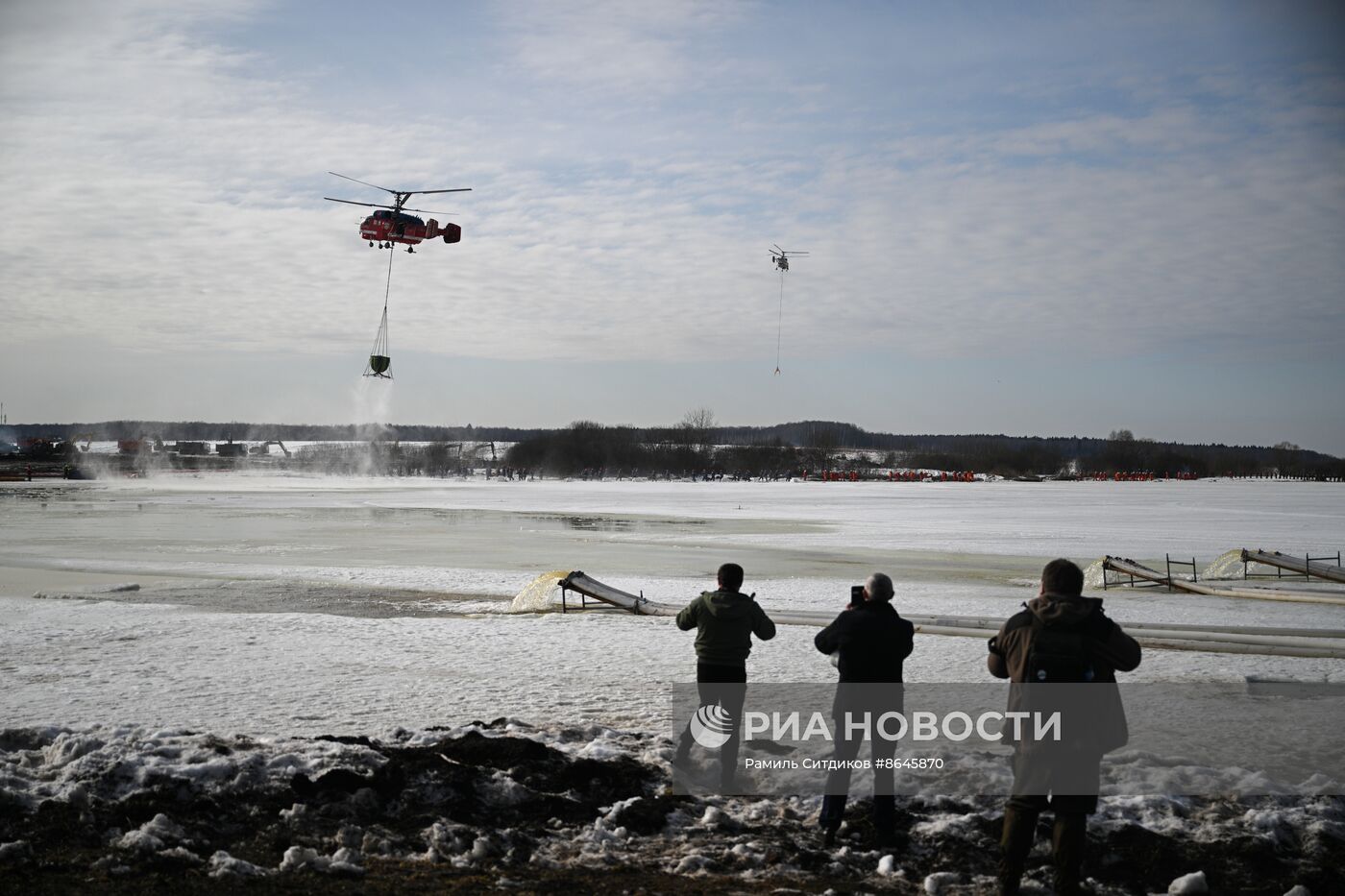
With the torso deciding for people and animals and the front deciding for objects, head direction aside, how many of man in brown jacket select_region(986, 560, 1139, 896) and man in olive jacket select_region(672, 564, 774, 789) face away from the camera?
2

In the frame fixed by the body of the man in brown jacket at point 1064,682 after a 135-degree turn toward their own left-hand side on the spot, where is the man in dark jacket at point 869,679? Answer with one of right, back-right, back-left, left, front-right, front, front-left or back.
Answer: right

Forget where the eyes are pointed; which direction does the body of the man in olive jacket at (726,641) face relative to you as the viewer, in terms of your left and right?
facing away from the viewer

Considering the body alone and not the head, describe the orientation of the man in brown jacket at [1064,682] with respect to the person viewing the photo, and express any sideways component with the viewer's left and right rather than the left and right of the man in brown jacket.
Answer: facing away from the viewer

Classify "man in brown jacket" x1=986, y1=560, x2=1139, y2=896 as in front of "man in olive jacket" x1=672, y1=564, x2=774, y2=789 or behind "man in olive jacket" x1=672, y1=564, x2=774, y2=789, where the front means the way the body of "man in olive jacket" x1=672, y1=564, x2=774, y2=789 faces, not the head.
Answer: behind

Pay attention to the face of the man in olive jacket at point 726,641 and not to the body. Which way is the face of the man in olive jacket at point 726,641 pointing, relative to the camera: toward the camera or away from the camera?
away from the camera

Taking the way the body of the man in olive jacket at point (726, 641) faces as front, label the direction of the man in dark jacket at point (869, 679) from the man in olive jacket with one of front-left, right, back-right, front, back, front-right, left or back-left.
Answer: back-right
